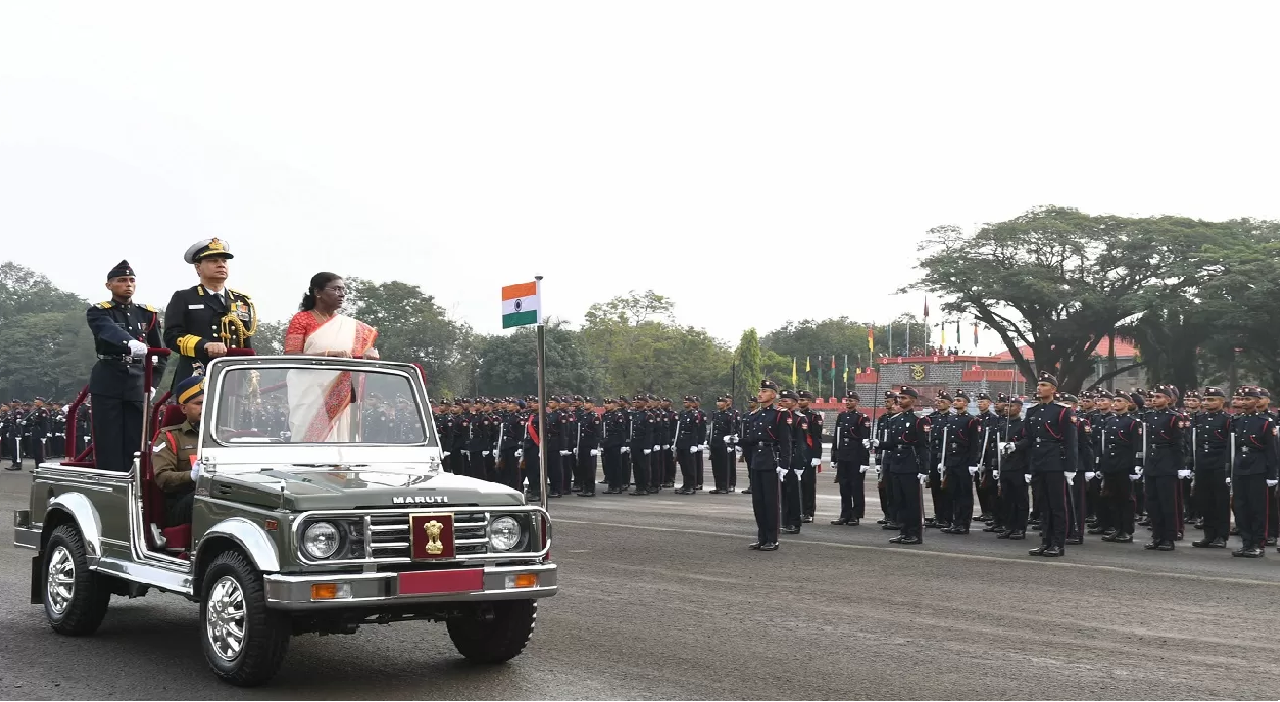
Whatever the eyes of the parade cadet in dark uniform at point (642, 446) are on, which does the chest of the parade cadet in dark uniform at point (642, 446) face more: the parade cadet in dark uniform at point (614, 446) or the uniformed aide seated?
the uniformed aide seated

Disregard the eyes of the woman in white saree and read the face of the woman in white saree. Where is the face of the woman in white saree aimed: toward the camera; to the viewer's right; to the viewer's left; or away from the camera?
to the viewer's right

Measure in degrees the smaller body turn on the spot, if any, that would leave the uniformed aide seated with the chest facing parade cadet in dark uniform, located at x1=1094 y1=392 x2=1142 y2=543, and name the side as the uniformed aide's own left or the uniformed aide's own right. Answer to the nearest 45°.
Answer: approximately 90° to the uniformed aide's own left

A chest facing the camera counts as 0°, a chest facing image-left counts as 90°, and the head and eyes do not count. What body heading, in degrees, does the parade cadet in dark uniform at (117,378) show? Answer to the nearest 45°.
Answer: approximately 315°

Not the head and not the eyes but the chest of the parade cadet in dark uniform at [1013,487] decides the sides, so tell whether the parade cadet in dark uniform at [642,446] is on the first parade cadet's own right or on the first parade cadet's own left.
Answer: on the first parade cadet's own right

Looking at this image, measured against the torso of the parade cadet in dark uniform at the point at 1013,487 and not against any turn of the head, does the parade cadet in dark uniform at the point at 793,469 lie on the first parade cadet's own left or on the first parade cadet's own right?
on the first parade cadet's own right

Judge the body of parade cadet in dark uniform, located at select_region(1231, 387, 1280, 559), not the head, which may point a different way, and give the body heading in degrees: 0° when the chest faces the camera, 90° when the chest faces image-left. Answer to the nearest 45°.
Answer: approximately 45°
